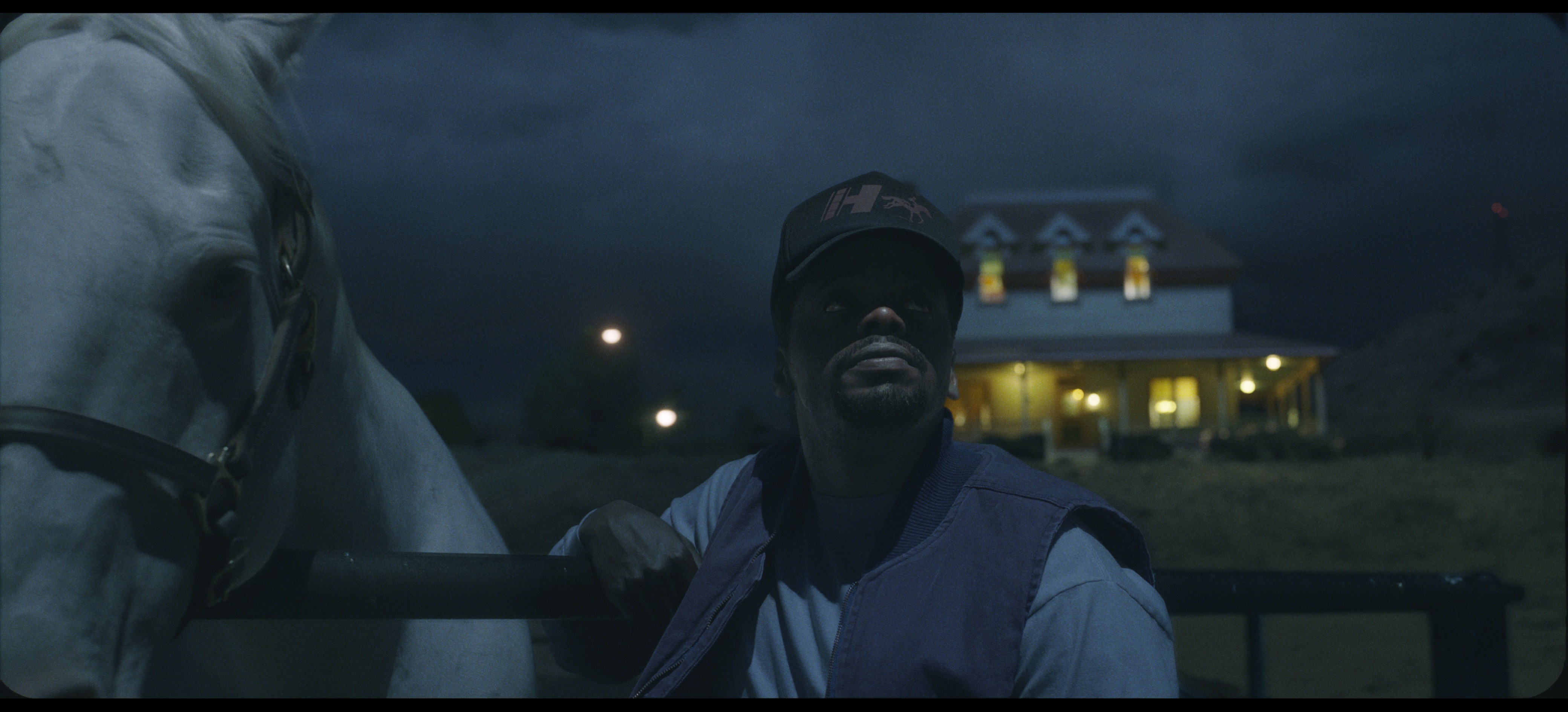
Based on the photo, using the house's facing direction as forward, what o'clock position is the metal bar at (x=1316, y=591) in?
The metal bar is roughly at 12 o'clock from the house.

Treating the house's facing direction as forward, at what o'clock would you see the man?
The man is roughly at 12 o'clock from the house.

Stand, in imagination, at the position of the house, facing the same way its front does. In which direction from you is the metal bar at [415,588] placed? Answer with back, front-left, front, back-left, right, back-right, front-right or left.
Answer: front

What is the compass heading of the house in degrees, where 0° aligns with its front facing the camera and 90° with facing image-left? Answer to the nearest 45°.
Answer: approximately 0°

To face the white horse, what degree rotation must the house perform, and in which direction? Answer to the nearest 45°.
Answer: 0° — it already faces it
